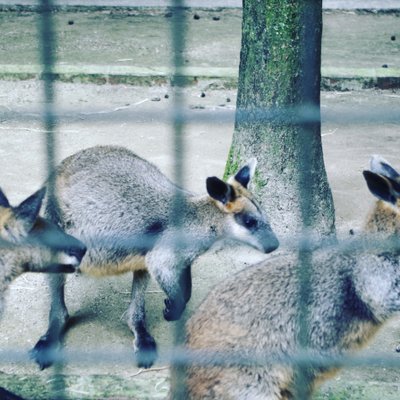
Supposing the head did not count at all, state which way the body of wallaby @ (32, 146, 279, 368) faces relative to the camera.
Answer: to the viewer's right

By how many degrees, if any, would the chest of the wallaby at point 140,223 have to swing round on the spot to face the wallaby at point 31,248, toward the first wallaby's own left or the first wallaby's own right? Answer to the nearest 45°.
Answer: approximately 135° to the first wallaby's own right

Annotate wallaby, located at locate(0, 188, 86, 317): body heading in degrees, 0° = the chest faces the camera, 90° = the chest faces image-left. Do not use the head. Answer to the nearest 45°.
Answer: approximately 270°

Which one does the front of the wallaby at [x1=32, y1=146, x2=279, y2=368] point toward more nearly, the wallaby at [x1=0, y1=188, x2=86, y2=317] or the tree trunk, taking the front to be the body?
the tree trunk

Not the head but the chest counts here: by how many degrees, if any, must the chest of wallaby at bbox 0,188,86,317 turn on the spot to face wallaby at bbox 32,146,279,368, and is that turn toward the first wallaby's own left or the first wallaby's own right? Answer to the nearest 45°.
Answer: approximately 45° to the first wallaby's own left

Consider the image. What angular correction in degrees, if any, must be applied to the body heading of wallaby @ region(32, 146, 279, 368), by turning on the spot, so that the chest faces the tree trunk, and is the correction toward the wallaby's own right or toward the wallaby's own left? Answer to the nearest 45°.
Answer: approximately 45° to the wallaby's own left

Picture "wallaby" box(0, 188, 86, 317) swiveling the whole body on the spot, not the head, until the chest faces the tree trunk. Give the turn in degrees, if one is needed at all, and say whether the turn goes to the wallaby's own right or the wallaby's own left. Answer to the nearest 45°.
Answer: approximately 45° to the wallaby's own left

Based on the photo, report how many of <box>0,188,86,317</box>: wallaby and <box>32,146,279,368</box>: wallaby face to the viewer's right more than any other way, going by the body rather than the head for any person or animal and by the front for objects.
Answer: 2
